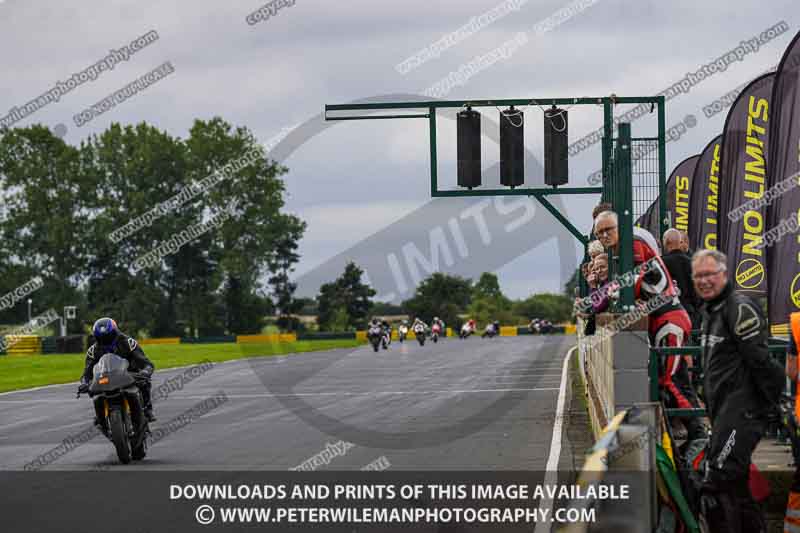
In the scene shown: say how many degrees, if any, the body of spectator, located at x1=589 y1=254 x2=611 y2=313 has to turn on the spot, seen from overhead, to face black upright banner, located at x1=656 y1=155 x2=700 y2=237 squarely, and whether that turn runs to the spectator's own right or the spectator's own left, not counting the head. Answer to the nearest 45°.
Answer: approximately 135° to the spectator's own right

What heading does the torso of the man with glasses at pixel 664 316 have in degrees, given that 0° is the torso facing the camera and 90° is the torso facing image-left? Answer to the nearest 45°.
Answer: approximately 45°

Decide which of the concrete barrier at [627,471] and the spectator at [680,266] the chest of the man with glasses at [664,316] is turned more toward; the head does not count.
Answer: the concrete barrier

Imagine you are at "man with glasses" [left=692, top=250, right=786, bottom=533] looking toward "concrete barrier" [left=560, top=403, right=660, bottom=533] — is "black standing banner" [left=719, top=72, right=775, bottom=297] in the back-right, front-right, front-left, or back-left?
back-right

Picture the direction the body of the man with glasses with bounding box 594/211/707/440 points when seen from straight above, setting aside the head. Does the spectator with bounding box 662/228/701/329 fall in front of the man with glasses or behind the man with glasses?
behind

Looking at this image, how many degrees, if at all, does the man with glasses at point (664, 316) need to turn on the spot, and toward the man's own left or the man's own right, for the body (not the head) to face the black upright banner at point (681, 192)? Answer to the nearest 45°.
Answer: approximately 135° to the man's own right
